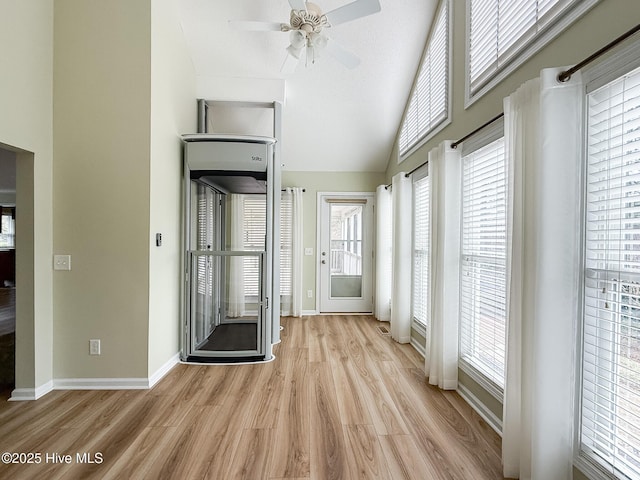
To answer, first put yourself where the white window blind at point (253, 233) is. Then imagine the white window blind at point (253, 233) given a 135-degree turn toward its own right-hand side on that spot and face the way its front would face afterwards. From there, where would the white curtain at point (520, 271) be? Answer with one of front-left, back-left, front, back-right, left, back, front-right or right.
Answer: back

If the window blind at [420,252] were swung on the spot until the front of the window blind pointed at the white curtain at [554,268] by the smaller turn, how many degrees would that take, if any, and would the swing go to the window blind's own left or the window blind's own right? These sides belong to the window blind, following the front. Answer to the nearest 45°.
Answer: approximately 90° to the window blind's own left

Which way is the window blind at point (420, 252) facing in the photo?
to the viewer's left

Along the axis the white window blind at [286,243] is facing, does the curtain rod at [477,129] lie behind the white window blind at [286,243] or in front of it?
in front

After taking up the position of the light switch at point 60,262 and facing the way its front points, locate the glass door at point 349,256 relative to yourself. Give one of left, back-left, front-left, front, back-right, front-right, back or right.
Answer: left

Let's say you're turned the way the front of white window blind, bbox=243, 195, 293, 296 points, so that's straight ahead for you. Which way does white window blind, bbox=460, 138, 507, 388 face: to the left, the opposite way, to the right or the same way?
to the right

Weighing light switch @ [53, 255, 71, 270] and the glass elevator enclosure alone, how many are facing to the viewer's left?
0

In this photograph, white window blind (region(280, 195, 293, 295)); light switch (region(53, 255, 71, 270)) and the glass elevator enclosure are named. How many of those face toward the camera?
3

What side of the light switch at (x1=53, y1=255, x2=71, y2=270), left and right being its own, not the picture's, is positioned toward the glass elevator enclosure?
left

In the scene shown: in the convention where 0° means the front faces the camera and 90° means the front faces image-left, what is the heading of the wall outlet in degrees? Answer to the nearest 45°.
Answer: approximately 0°

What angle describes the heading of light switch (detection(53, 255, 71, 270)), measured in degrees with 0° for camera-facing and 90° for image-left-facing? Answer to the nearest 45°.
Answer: approximately 0°
